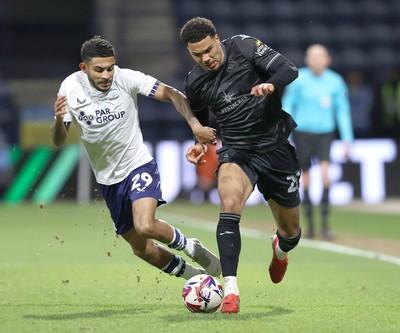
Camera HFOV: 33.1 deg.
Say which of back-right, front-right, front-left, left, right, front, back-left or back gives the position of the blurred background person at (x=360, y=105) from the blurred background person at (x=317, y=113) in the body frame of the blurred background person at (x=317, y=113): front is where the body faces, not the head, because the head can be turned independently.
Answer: back

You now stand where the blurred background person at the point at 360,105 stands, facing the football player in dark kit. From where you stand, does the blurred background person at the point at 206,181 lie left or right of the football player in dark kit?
right

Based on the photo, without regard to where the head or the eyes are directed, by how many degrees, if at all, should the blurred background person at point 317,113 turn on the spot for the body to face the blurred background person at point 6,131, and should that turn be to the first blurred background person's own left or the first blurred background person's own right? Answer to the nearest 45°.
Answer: approximately 135° to the first blurred background person's own right

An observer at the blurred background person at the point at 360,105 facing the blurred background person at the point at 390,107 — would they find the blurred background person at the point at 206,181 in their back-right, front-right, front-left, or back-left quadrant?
back-right

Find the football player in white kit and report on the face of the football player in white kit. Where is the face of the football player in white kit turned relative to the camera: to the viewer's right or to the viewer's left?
to the viewer's right

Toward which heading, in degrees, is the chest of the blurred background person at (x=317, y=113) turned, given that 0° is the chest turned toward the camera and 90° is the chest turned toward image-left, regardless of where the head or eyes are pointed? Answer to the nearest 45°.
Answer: approximately 0°
